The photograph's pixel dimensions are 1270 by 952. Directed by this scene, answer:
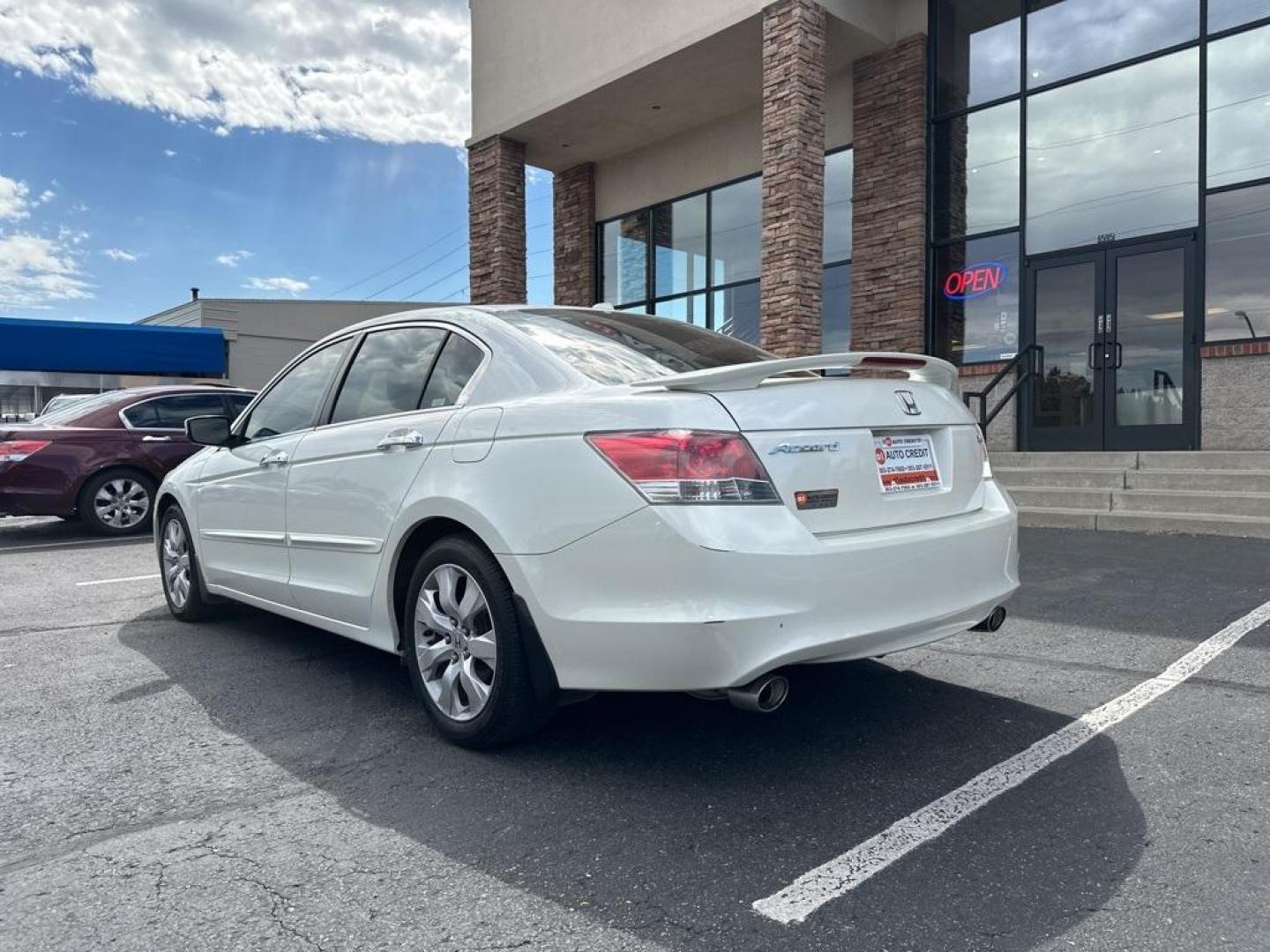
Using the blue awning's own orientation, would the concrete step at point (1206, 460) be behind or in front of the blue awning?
in front

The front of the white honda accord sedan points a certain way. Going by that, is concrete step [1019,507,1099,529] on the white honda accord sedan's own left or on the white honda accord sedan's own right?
on the white honda accord sedan's own right

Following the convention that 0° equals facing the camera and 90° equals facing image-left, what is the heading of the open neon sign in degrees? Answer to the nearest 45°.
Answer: approximately 45°

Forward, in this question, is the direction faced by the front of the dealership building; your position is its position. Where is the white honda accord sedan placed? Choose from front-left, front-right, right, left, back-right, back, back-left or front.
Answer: front-left

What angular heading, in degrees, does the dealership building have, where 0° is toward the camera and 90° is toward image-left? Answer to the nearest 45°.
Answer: approximately 45°

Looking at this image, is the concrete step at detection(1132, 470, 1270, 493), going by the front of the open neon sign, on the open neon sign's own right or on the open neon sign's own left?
on the open neon sign's own left

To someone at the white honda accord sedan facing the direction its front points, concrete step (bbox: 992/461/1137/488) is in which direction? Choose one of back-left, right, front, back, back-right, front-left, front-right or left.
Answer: right

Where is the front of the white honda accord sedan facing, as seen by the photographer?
facing away from the viewer and to the left of the viewer

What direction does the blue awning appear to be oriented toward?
toward the camera

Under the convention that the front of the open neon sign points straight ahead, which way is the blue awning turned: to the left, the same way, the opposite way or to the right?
to the left

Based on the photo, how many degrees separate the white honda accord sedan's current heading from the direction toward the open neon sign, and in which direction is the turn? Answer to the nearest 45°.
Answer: approximately 90° to its right

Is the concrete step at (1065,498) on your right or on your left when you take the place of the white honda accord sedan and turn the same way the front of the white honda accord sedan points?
on your right

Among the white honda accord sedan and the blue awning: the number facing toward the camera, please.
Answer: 1

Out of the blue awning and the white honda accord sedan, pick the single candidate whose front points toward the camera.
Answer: the blue awning
